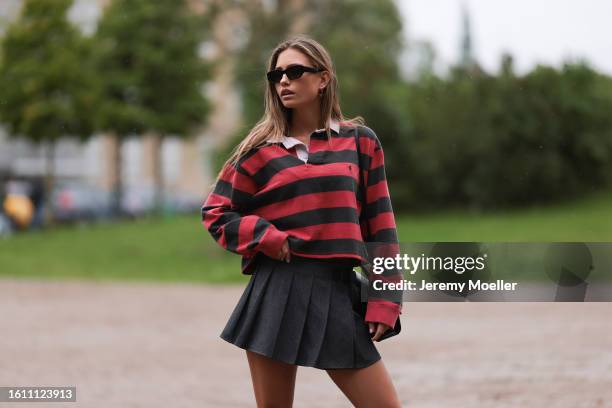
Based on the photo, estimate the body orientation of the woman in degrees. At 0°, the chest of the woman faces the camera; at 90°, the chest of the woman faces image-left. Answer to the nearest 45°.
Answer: approximately 0°

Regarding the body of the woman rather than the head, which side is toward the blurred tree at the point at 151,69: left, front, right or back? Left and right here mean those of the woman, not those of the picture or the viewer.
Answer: back

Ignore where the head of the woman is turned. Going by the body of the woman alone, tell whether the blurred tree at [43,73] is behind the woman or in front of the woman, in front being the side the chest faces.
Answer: behind

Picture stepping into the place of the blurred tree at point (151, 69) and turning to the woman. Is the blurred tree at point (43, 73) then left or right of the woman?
right

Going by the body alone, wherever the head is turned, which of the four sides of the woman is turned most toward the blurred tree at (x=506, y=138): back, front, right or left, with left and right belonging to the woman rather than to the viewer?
back

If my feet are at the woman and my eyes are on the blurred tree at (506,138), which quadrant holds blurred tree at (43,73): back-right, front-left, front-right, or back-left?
front-left
